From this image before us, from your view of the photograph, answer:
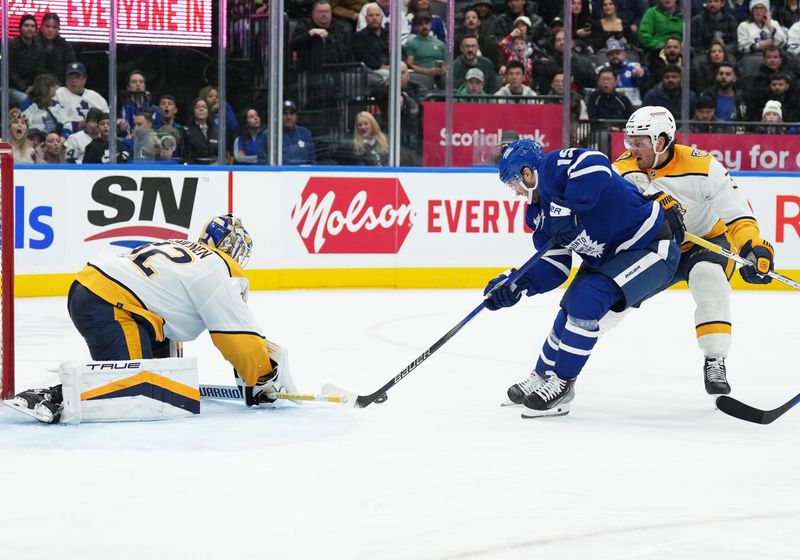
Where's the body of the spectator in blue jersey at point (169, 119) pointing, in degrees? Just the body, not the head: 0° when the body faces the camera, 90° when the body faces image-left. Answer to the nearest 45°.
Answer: approximately 45°

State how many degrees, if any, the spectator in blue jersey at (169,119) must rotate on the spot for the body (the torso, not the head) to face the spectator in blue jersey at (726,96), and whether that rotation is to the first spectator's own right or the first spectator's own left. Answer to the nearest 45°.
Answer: approximately 135° to the first spectator's own left

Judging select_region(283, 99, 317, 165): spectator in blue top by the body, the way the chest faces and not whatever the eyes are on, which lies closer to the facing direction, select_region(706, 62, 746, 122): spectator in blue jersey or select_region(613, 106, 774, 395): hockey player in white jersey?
the hockey player in white jersey

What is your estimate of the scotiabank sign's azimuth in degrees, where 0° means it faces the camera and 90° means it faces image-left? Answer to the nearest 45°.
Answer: approximately 0°

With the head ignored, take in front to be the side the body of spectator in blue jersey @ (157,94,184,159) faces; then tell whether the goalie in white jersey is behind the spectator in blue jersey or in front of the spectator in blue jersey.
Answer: in front

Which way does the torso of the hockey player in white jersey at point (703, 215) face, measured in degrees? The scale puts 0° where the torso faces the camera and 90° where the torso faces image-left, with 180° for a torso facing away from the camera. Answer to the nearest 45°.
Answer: approximately 45°

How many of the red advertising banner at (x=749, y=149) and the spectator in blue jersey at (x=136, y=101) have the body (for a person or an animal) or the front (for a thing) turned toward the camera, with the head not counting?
2
